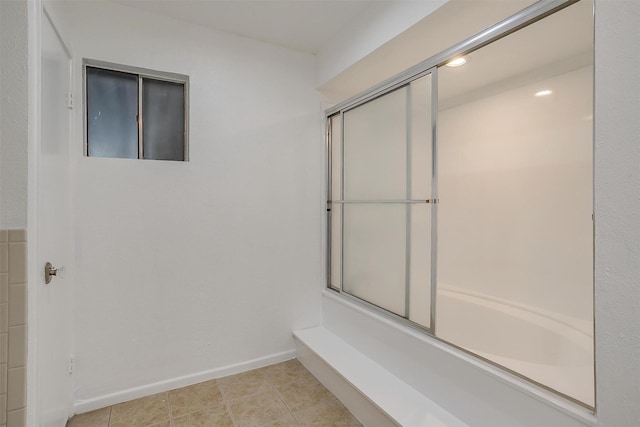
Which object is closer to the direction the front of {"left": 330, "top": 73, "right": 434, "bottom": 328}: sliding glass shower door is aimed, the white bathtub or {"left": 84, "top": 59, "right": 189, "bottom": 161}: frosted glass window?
the frosted glass window

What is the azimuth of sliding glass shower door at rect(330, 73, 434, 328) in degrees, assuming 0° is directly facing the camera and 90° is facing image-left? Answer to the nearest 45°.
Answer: approximately 45°

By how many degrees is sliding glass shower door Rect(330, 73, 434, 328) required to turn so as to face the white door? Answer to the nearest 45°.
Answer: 0° — it already faces it

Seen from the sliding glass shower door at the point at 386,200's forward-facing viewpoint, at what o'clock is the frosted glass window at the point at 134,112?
The frosted glass window is roughly at 1 o'clock from the sliding glass shower door.

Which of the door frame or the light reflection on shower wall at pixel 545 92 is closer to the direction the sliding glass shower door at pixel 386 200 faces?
the door frame

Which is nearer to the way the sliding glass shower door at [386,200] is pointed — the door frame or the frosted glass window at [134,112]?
the door frame

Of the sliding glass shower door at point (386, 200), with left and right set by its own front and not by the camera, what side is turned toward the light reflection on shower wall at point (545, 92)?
back

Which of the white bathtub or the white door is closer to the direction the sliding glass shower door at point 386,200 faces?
the white door

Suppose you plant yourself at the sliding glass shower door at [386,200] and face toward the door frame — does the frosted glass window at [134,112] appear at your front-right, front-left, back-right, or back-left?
front-right

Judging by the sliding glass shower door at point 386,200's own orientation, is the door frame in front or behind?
in front

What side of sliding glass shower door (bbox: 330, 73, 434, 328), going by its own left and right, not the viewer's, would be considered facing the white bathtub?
left

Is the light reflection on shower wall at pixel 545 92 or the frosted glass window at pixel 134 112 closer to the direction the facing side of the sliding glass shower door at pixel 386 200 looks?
the frosted glass window
